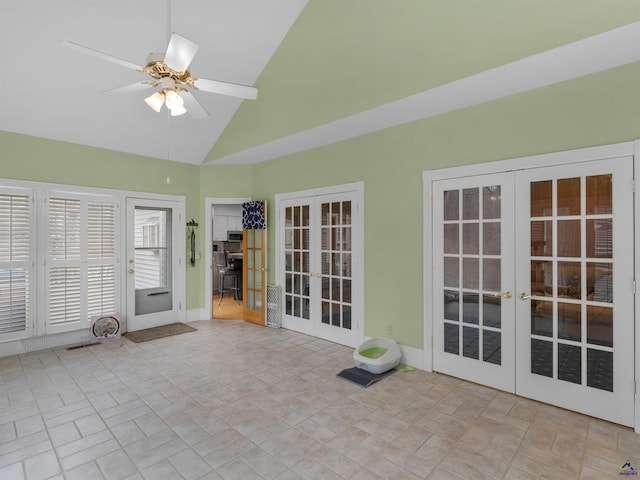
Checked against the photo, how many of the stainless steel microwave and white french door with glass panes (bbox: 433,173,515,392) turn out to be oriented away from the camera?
0

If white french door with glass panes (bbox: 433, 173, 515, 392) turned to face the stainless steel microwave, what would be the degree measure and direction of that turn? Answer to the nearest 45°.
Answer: approximately 90° to its right

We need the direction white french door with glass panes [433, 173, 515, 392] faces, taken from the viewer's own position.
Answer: facing the viewer and to the left of the viewer

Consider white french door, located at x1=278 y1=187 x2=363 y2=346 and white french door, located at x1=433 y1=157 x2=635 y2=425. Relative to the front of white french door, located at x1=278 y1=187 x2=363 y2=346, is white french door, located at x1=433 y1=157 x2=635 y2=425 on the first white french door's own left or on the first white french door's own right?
on the first white french door's own left

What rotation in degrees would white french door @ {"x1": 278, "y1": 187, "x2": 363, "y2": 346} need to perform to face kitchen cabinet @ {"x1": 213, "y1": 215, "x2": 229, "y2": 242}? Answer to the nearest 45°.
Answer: approximately 90° to its right

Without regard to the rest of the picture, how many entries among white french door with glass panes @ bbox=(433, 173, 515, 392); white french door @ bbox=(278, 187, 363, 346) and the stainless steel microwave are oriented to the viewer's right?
0

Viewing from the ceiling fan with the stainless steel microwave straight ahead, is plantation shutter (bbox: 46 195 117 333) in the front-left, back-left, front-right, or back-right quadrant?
front-left

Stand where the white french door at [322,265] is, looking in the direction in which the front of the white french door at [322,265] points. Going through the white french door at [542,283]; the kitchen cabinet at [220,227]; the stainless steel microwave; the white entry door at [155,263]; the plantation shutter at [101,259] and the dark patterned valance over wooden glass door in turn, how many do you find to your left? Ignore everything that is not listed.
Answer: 1

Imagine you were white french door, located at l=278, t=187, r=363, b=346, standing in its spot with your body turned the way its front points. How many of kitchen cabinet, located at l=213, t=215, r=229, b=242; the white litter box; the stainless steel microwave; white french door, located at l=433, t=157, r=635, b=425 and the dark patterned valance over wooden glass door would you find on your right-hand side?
3

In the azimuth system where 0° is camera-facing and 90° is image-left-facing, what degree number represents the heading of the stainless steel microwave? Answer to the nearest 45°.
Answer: approximately 0°

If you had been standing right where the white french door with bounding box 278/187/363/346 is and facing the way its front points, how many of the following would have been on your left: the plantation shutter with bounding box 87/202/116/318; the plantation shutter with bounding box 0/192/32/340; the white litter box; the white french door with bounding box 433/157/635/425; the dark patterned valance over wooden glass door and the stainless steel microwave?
2

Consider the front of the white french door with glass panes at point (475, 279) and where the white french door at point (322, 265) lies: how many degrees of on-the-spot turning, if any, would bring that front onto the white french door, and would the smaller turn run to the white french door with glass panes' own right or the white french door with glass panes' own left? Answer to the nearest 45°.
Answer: approximately 45° to the white french door with glass panes' own right

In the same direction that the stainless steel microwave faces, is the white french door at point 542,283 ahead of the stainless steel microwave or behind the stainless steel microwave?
ahead

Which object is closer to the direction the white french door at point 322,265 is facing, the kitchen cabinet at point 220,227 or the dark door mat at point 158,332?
the dark door mat

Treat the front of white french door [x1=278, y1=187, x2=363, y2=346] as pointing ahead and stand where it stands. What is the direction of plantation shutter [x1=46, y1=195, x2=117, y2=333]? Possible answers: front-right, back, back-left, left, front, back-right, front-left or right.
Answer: front-right
